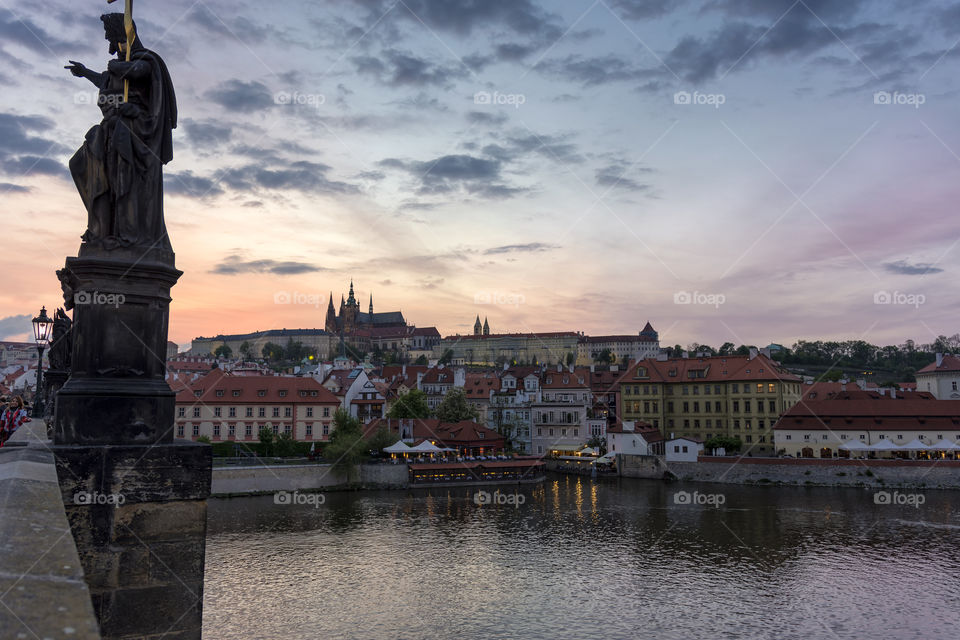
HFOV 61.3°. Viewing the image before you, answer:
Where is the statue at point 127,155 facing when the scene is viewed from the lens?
facing the viewer and to the left of the viewer
